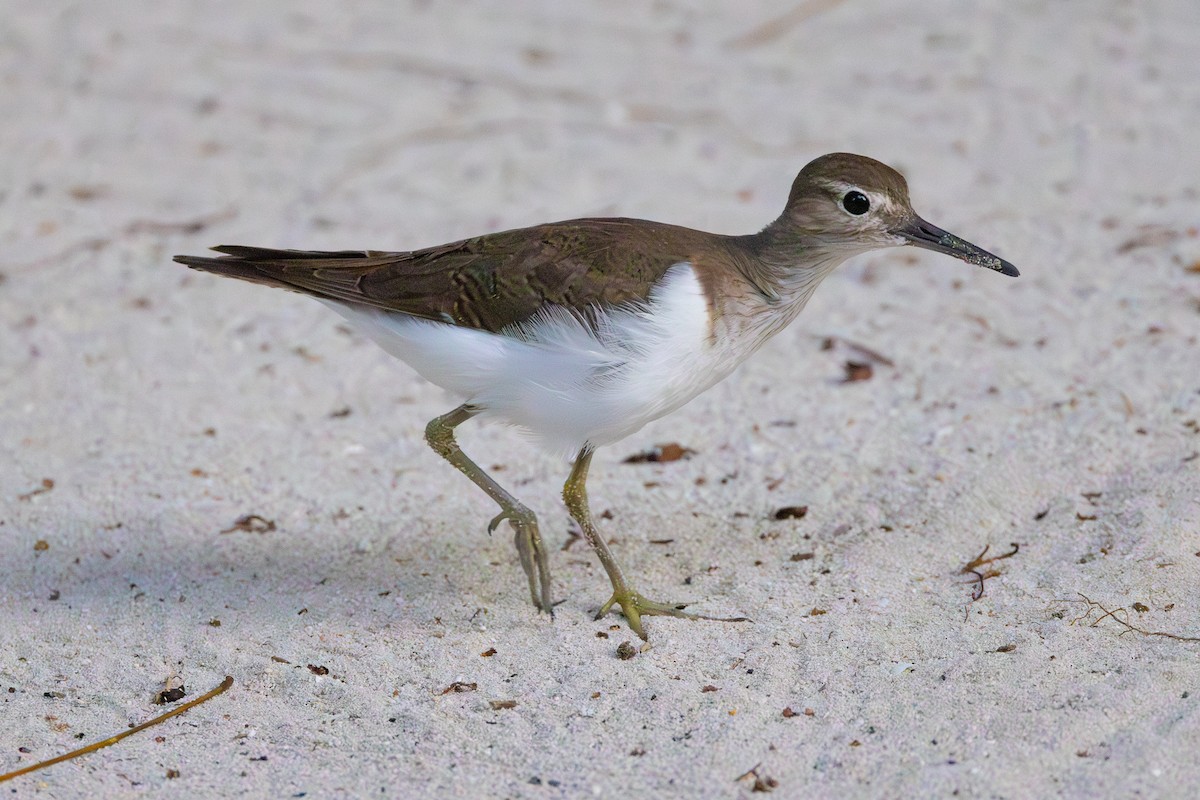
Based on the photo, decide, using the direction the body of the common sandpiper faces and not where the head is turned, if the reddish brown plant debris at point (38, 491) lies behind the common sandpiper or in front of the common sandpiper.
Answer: behind

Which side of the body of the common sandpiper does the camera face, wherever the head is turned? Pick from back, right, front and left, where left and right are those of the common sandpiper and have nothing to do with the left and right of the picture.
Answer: right

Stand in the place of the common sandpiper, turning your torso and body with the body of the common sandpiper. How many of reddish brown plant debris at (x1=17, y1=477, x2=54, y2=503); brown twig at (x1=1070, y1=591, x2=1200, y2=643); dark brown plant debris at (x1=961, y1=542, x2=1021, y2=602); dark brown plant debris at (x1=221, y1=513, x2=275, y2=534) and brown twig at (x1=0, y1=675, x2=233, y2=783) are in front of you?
2

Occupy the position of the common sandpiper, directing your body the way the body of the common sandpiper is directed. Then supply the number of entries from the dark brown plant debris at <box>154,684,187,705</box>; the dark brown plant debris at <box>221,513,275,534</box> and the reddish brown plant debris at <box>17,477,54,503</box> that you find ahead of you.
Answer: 0

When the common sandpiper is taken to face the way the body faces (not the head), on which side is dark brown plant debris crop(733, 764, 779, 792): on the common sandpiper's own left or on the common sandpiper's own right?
on the common sandpiper's own right

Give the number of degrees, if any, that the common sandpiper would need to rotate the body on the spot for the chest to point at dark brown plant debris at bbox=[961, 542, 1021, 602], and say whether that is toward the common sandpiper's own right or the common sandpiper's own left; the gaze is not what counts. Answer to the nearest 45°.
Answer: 0° — it already faces it

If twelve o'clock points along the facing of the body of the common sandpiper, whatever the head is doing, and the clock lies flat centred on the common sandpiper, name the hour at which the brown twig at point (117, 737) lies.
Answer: The brown twig is roughly at 5 o'clock from the common sandpiper.

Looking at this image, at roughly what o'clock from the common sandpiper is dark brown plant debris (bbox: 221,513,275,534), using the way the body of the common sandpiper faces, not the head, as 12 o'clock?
The dark brown plant debris is roughly at 7 o'clock from the common sandpiper.

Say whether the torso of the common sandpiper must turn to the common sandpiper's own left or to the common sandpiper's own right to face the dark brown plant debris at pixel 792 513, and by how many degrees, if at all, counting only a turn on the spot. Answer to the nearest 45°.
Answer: approximately 45° to the common sandpiper's own left

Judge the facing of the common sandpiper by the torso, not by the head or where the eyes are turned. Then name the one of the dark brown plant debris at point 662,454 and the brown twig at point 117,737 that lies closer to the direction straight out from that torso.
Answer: the dark brown plant debris

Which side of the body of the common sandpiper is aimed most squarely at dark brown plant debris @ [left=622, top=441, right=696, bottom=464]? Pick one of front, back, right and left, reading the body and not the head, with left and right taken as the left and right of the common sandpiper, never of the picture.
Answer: left

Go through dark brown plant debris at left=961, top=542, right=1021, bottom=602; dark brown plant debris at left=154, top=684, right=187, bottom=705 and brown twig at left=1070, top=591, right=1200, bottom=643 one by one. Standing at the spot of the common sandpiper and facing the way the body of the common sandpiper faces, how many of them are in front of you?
2

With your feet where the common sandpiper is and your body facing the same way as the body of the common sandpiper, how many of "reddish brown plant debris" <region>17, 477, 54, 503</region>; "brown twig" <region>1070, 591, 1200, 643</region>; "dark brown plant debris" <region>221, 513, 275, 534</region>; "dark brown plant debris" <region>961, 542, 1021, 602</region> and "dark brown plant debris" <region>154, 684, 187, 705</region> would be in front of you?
2

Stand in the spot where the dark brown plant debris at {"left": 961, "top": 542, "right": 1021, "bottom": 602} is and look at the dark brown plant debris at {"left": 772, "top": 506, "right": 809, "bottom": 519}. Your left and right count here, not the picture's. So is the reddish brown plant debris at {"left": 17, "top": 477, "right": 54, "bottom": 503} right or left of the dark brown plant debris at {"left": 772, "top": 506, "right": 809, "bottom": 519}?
left

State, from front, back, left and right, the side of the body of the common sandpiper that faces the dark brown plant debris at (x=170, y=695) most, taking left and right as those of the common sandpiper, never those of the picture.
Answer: back

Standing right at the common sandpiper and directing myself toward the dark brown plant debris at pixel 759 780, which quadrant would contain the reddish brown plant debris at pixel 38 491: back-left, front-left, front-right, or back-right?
back-right
